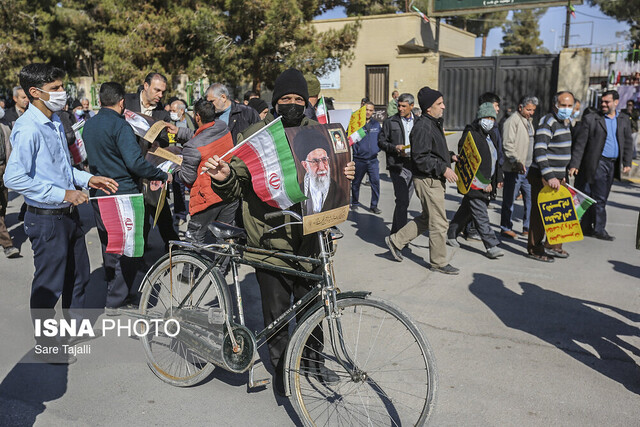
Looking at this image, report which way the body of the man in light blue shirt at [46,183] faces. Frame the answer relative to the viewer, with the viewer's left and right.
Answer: facing to the right of the viewer

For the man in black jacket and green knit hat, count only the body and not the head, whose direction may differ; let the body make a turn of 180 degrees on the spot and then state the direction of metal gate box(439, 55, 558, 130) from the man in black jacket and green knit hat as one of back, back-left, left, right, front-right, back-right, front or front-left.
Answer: front-right

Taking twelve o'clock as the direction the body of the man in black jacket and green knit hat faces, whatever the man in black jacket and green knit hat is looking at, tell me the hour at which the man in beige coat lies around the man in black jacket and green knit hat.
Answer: The man in beige coat is roughly at 8 o'clock from the man in black jacket and green knit hat.

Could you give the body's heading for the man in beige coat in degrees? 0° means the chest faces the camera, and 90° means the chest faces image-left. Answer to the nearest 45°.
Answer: approximately 315°

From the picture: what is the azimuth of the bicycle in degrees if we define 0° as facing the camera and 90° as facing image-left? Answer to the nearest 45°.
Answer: approximately 315°

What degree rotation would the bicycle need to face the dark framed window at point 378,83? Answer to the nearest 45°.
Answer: approximately 135° to its left

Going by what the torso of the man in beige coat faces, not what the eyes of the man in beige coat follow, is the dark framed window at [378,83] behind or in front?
behind

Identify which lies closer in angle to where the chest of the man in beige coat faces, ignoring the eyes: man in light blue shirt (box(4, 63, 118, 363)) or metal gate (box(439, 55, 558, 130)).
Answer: the man in light blue shirt

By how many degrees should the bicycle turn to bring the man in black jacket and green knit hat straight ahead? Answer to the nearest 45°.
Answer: approximately 90° to its left

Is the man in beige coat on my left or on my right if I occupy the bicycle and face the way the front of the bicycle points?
on my left

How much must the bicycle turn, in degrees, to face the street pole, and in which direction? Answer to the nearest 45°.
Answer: approximately 90° to its left
